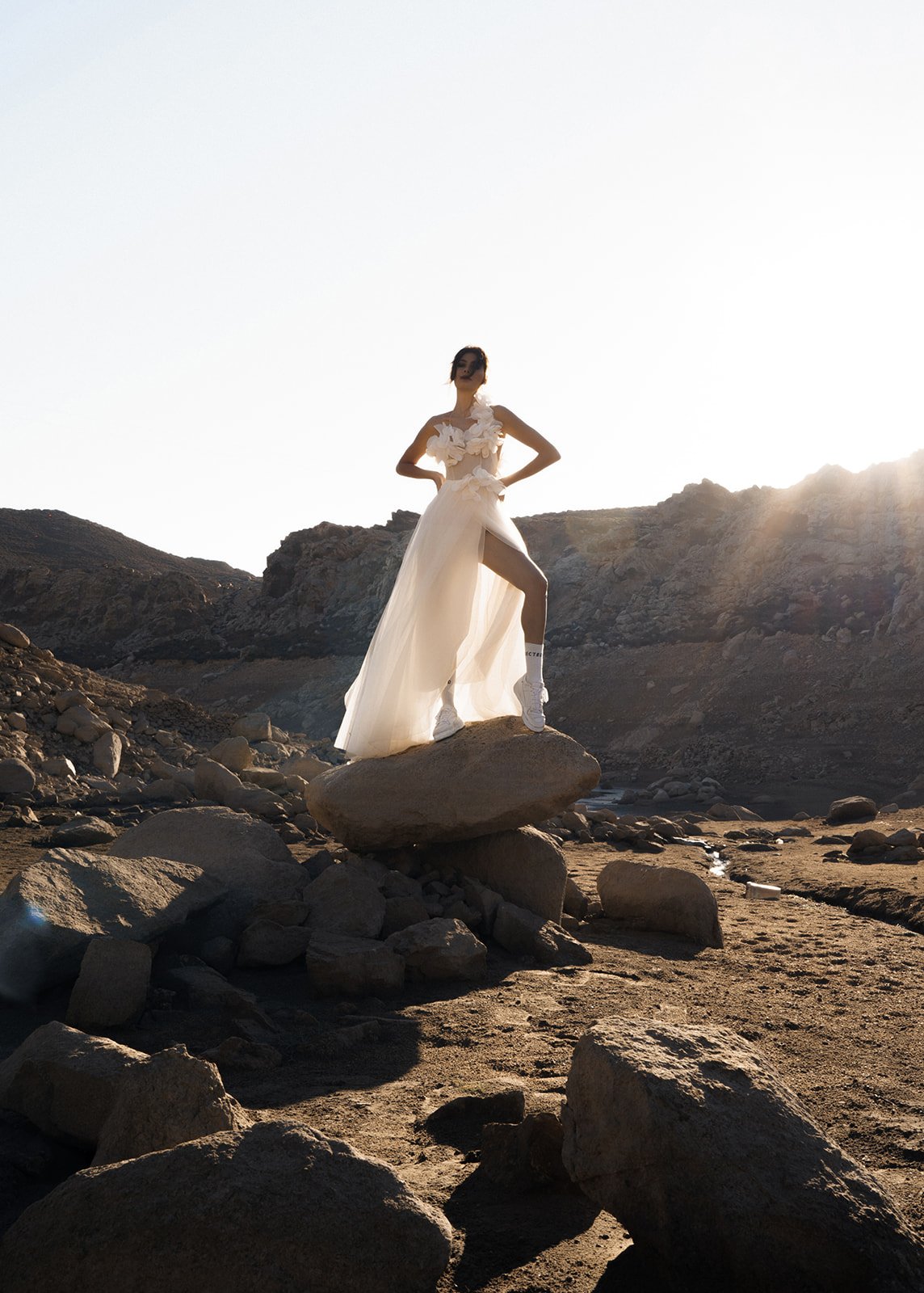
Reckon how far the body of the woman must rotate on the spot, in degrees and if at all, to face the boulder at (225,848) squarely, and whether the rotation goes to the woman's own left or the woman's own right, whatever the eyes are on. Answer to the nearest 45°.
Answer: approximately 45° to the woman's own right

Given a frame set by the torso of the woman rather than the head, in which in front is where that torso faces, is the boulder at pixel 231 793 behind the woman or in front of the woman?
behind

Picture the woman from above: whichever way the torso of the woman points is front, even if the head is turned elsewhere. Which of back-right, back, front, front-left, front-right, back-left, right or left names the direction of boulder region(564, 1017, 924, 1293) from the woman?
front

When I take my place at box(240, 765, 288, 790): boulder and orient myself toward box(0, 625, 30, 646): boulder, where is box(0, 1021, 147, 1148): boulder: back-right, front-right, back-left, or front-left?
back-left

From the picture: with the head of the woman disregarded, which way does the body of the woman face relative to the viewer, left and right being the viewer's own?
facing the viewer

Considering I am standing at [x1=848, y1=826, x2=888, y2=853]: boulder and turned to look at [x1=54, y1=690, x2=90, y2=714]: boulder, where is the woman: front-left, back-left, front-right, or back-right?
front-left

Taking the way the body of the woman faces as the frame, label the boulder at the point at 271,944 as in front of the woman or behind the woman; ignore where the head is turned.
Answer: in front

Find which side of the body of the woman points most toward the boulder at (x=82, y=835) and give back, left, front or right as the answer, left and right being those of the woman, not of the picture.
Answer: right

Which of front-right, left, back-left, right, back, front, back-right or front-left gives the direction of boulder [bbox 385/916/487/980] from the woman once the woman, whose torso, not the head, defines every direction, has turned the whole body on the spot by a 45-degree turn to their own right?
front-left

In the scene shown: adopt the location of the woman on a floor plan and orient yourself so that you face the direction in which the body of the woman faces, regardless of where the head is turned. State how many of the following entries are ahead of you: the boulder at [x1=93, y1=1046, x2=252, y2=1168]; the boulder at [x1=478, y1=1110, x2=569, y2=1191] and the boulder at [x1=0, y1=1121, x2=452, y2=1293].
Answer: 3

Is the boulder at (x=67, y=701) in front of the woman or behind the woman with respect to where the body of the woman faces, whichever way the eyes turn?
behind

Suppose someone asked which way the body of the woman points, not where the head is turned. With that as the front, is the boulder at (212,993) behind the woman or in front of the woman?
in front
